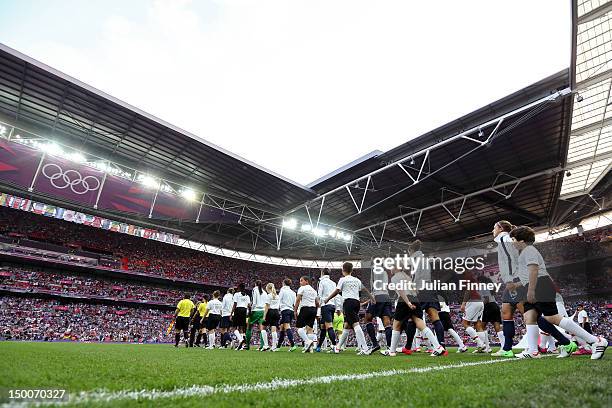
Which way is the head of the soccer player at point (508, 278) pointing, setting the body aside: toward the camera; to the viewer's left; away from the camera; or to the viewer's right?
to the viewer's left

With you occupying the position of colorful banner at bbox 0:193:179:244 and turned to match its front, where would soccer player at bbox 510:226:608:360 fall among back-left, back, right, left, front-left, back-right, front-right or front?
front-right

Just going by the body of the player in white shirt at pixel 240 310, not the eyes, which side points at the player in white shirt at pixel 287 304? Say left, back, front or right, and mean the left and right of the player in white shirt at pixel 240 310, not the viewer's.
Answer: back

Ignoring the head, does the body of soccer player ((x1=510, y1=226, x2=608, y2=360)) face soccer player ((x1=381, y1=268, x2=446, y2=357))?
yes

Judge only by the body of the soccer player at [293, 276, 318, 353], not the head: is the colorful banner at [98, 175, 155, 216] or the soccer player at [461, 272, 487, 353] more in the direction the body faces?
the colorful banner

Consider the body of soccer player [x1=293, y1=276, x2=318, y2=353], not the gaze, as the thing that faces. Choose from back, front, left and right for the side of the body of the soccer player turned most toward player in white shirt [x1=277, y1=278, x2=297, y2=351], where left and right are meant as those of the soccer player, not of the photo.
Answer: front

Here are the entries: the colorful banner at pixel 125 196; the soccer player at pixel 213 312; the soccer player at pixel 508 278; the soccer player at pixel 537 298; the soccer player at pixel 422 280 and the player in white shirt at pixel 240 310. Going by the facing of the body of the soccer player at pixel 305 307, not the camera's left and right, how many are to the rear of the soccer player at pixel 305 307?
3

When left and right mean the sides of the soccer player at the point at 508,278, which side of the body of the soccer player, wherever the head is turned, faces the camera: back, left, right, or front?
left

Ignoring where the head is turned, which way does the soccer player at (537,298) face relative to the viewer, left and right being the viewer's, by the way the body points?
facing to the left of the viewer

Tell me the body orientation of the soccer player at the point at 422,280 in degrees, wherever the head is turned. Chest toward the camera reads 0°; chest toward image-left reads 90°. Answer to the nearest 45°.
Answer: approximately 90°

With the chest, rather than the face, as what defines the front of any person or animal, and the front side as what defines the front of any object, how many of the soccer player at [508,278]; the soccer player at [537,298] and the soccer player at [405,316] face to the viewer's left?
3

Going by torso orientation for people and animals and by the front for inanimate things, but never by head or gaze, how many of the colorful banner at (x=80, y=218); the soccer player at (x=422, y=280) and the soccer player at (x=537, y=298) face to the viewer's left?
2
